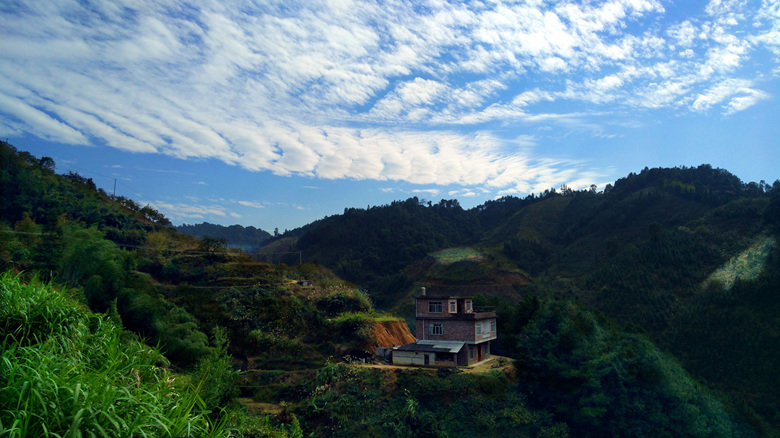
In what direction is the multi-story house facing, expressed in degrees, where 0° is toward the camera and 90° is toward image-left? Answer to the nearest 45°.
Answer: approximately 315°
